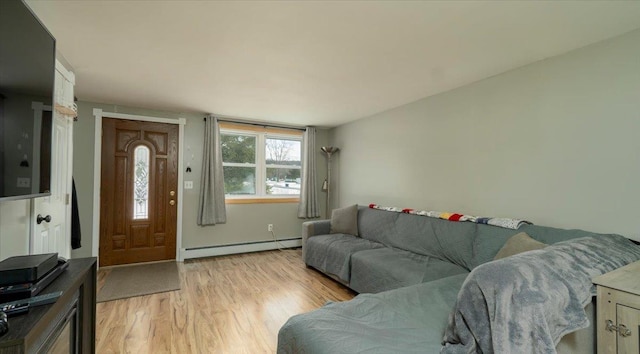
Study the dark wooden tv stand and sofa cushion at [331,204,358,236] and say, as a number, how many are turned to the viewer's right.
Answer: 1

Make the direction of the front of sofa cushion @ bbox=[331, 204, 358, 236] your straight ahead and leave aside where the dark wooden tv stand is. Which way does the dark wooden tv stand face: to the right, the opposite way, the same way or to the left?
the opposite way

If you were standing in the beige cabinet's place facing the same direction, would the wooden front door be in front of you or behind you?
in front

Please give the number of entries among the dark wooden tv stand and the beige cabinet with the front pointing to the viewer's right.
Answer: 1

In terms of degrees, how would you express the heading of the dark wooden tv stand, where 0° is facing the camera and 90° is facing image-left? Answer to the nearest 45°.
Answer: approximately 270°

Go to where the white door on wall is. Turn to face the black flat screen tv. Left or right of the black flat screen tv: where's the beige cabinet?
left

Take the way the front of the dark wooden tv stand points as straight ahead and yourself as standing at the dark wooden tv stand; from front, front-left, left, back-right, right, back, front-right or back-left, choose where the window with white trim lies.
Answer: front-left

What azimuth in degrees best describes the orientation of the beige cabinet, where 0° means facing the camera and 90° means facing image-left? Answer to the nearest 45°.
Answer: approximately 45°

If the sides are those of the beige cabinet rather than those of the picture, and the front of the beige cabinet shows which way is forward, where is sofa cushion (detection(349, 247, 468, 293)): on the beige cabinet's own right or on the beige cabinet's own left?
on the beige cabinet's own right

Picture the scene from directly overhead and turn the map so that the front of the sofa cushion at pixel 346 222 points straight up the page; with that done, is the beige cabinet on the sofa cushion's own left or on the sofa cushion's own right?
on the sofa cushion's own left

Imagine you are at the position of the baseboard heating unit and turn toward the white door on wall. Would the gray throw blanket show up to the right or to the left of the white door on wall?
left

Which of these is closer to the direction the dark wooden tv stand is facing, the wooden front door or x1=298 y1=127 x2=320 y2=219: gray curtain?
the gray curtain

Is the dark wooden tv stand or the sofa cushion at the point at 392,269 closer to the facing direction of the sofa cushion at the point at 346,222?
the dark wooden tv stand
